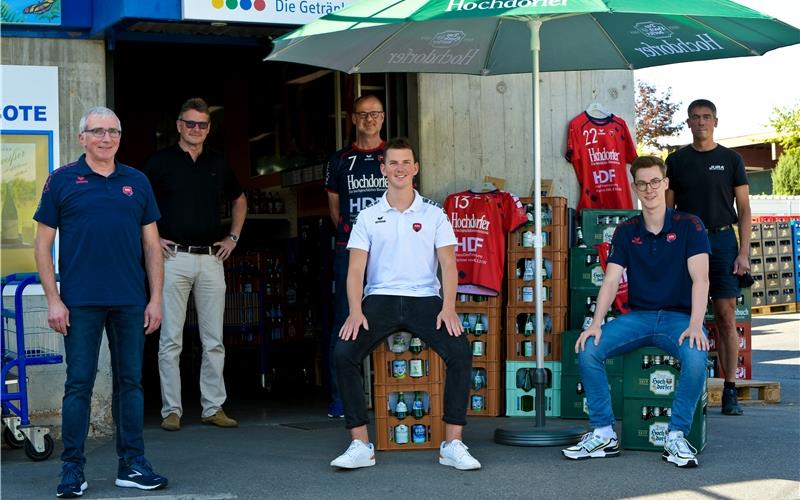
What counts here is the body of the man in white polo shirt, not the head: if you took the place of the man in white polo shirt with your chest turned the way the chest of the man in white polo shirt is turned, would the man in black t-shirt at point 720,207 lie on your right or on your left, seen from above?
on your left

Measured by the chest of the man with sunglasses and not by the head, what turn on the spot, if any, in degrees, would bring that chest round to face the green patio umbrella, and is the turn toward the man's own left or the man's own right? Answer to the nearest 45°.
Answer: approximately 90° to the man's own left

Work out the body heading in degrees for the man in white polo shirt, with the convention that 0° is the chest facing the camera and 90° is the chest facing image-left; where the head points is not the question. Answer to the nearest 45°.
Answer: approximately 0°

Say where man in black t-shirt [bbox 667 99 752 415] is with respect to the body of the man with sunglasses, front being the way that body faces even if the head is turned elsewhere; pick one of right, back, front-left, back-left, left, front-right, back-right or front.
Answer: left

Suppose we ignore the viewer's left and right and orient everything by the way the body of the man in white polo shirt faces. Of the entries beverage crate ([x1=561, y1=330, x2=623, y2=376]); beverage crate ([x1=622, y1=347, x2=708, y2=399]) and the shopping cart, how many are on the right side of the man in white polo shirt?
1
